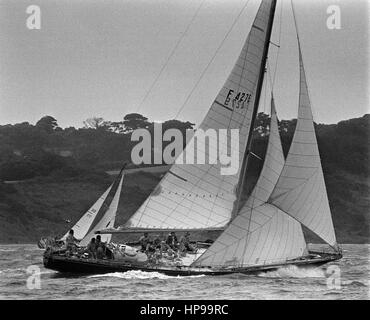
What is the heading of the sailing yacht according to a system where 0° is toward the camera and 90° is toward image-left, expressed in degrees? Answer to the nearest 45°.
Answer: approximately 270°
